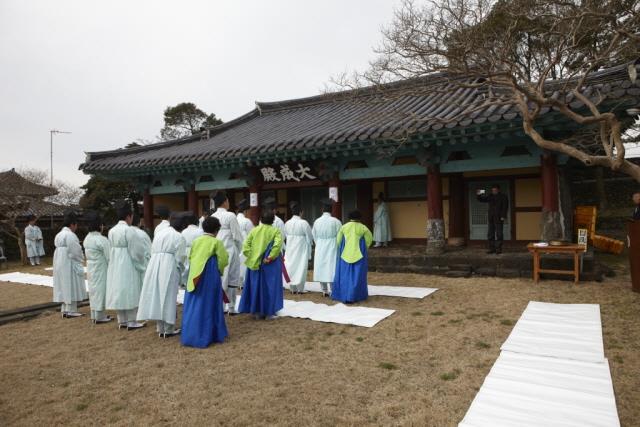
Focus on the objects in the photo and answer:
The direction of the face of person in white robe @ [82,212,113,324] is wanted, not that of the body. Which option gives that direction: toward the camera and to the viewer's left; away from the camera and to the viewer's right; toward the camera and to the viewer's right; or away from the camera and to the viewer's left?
away from the camera and to the viewer's right

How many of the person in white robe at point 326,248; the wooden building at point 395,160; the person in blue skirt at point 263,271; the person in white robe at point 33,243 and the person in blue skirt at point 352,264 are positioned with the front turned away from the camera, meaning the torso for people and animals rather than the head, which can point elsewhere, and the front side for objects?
3

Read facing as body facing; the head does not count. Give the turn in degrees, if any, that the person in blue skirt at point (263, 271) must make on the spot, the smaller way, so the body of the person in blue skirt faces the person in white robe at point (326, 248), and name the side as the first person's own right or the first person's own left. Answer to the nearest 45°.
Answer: approximately 45° to the first person's own right

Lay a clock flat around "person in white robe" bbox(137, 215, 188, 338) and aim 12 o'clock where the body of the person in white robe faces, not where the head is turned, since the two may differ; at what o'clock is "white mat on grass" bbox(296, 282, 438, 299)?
The white mat on grass is roughly at 1 o'clock from the person in white robe.

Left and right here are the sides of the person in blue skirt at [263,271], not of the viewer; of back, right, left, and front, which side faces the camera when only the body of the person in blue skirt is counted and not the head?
back

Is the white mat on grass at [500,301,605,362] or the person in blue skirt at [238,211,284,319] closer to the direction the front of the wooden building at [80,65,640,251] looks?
the person in blue skirt

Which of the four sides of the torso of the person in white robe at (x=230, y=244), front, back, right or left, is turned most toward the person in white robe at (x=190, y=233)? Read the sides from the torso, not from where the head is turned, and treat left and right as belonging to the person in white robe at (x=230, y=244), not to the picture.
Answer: left

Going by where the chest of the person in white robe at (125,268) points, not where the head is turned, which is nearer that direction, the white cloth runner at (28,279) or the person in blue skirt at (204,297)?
the white cloth runner

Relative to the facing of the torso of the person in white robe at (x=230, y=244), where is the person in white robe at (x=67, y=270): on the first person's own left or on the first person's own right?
on the first person's own left

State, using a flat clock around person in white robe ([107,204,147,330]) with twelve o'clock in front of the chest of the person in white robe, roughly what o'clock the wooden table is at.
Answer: The wooden table is roughly at 2 o'clock from the person in white robe.

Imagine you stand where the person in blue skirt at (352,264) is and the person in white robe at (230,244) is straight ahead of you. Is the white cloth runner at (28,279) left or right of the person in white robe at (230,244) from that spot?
right

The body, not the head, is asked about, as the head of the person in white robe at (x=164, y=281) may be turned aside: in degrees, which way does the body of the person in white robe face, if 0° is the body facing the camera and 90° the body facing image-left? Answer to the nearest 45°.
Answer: approximately 225°

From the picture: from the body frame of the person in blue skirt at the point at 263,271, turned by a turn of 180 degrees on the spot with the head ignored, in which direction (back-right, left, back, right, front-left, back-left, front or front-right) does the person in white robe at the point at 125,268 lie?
right

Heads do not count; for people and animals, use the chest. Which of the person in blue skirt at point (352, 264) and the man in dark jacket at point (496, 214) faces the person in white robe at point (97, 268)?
the man in dark jacket
